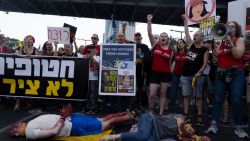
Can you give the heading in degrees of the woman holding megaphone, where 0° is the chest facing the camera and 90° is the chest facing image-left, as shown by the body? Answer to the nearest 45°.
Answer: approximately 45°

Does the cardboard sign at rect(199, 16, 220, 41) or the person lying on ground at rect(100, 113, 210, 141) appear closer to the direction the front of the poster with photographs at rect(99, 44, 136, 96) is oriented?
the person lying on ground

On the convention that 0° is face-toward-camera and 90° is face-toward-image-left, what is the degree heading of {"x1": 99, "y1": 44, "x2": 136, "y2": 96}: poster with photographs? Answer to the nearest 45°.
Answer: approximately 0°
